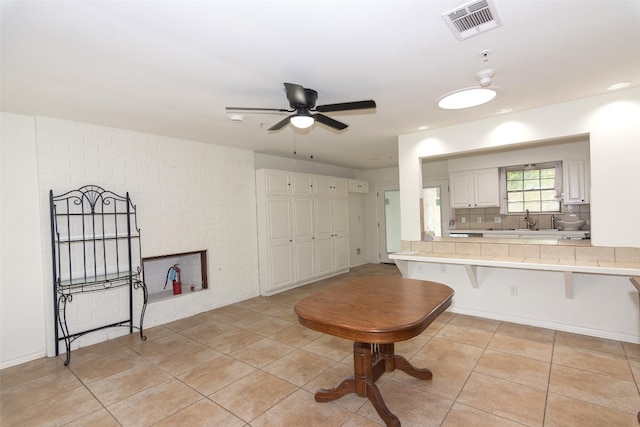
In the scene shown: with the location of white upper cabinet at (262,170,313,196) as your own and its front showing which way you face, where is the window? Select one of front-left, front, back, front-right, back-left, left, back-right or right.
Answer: front-left

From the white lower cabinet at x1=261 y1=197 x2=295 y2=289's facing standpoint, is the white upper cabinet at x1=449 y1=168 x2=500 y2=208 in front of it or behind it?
in front

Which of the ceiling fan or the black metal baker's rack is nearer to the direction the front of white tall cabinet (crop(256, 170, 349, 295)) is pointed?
the ceiling fan

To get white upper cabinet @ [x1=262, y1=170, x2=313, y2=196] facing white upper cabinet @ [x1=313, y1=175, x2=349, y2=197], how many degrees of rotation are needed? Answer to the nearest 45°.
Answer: approximately 90° to its left

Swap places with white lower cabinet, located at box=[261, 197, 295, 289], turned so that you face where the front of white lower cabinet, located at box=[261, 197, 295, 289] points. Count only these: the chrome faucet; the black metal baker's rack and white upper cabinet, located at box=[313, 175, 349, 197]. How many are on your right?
1

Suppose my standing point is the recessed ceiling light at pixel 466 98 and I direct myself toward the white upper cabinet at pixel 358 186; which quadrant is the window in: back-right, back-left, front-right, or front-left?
front-right

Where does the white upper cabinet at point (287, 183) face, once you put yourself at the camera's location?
facing the viewer and to the right of the viewer

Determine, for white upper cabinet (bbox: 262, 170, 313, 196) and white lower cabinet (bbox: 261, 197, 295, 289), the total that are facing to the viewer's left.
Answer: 0

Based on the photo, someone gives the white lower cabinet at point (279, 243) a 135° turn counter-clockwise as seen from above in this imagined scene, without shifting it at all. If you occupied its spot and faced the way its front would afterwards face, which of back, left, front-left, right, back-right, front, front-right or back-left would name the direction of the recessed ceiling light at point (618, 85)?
back-right

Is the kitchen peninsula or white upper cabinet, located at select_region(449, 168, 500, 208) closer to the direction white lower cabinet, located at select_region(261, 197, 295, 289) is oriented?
the kitchen peninsula
